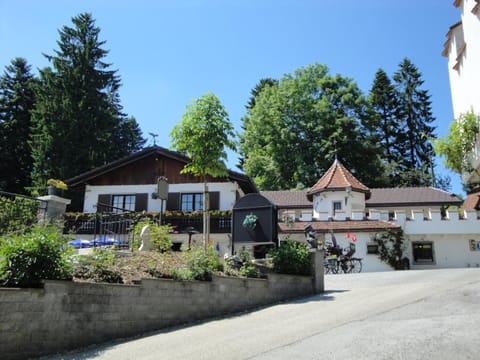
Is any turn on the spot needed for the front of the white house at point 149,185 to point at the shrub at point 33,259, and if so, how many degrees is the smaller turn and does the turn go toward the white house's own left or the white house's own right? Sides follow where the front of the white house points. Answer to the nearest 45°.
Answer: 0° — it already faces it

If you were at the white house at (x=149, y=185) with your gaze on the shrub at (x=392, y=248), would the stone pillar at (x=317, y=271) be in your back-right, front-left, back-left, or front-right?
front-right

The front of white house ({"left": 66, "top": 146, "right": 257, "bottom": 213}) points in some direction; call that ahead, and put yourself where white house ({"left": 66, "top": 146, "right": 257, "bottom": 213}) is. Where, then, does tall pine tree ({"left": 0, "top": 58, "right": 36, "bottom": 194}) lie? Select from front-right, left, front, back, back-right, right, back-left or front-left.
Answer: back-right

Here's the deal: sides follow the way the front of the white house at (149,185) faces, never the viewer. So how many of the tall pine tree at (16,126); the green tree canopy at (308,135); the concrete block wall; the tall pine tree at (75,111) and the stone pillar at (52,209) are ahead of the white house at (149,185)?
2

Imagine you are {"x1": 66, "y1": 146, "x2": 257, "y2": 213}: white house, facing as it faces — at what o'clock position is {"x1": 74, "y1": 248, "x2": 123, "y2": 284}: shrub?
The shrub is roughly at 12 o'clock from the white house.

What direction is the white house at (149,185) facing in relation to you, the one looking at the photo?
facing the viewer

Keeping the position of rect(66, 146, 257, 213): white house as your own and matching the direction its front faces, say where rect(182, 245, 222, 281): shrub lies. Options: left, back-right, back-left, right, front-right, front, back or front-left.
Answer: front

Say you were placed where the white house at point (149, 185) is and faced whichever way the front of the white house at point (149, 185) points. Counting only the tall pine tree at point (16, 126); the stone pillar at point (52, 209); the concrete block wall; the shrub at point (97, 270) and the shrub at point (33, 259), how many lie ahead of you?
4

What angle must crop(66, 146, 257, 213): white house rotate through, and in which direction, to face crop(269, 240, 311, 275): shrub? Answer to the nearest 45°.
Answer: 0° — it already faces it

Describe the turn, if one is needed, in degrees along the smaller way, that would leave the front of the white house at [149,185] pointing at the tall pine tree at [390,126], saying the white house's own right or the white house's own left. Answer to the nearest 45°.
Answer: approximately 135° to the white house's own left

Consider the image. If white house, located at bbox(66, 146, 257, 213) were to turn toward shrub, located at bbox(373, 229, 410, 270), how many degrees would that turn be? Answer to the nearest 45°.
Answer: approximately 90° to its left

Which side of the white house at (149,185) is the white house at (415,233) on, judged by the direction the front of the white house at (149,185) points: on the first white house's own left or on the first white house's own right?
on the first white house's own left
